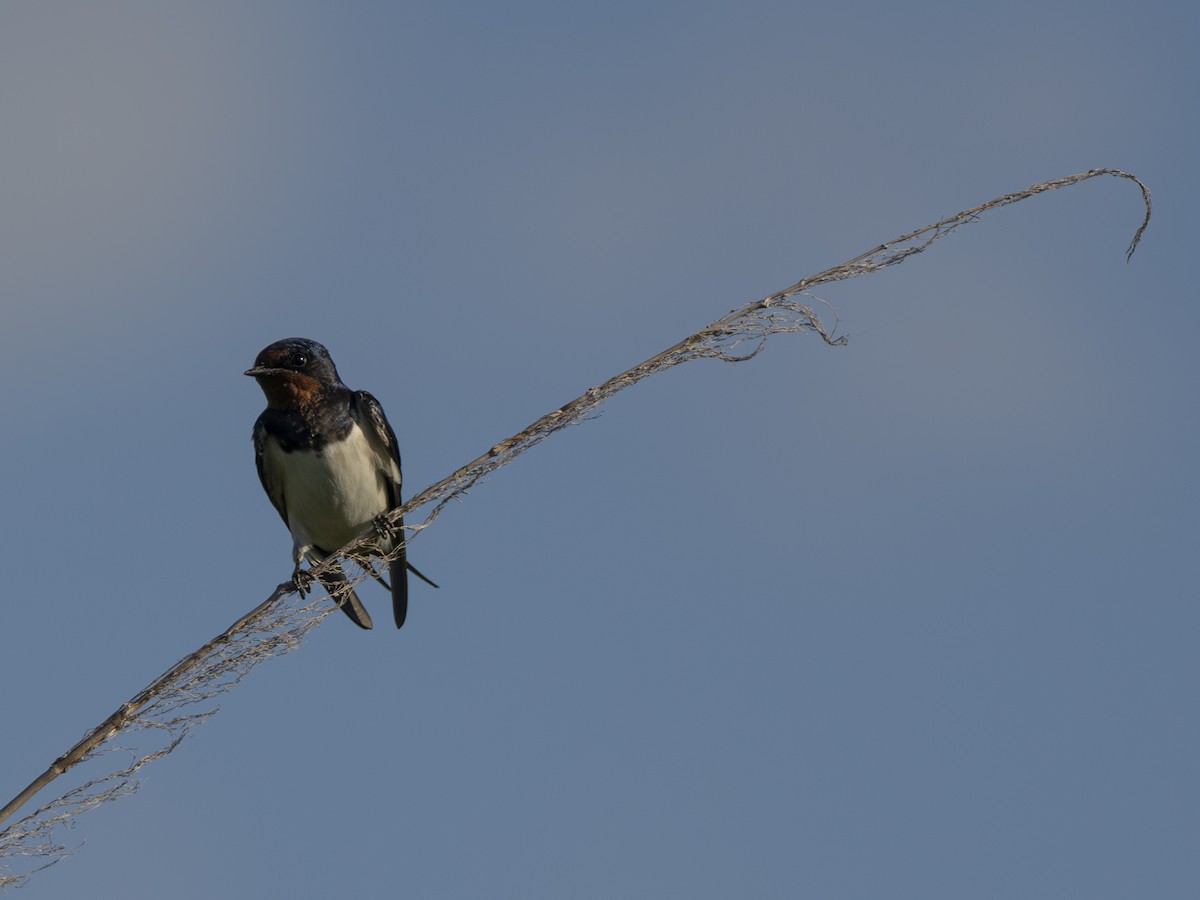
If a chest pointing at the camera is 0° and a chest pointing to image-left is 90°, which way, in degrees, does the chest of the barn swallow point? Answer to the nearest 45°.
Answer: approximately 45°
